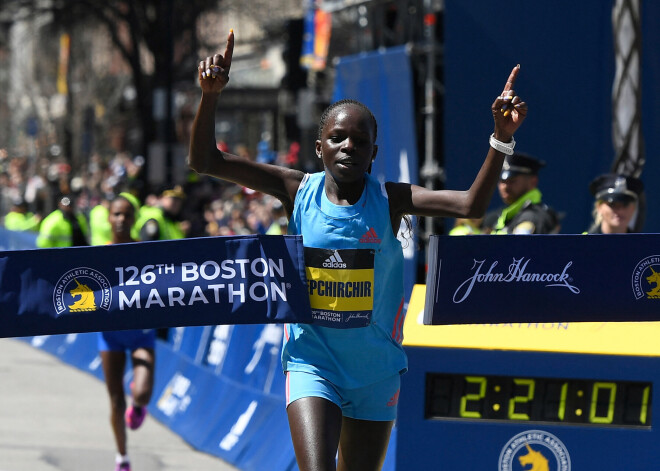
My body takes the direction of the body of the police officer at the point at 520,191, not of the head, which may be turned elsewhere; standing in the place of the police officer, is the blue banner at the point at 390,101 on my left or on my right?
on my right

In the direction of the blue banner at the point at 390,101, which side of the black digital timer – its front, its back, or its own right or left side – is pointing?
back

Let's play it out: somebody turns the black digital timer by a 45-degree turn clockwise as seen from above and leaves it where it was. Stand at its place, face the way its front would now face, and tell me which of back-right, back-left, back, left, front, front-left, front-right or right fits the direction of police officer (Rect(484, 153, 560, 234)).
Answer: back-right

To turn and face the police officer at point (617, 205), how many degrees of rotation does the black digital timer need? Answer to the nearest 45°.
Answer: approximately 180°

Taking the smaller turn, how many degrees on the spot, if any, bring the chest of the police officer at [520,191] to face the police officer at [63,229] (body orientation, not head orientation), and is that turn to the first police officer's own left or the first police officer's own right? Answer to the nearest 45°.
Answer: approximately 90° to the first police officer's own right

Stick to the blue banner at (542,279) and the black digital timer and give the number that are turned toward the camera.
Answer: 2

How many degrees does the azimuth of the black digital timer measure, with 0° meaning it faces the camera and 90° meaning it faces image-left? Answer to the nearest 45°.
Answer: approximately 0°

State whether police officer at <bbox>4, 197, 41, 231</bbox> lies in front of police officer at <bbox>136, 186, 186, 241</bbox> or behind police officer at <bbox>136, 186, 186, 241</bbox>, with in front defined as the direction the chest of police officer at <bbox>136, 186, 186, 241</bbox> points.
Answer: behind

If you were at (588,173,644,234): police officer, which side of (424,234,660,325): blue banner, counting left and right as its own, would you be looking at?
back

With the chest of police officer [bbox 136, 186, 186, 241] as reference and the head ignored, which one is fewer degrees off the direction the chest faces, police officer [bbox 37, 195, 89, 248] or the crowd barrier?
the crowd barrier
